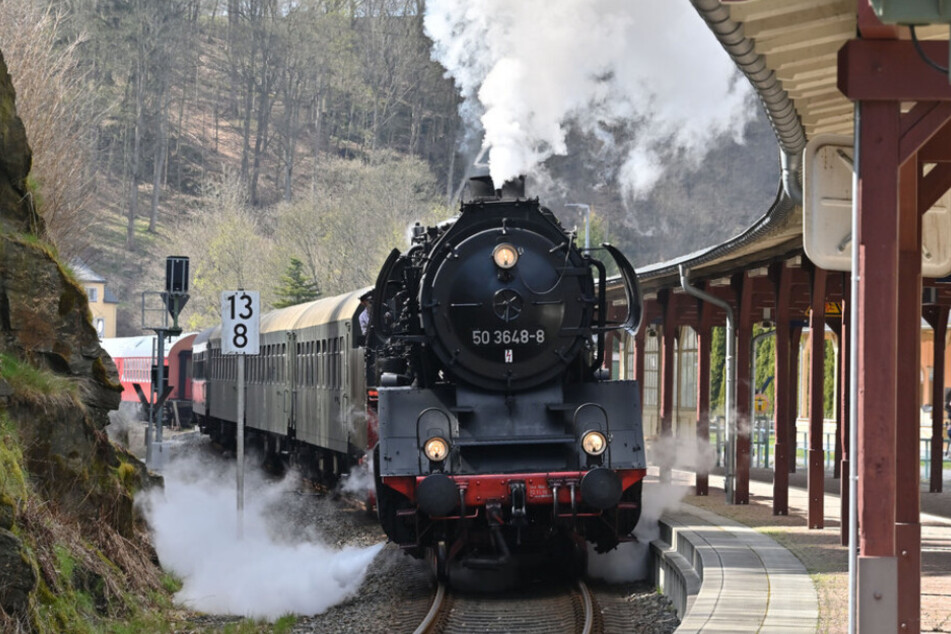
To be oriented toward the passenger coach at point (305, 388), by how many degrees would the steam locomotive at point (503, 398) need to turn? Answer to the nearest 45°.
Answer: approximately 180°

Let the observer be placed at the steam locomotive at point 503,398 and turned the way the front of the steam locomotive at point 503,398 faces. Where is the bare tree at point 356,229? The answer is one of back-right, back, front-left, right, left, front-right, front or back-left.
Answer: back

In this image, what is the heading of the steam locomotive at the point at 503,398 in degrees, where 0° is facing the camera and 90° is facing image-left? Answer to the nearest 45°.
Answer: approximately 0°

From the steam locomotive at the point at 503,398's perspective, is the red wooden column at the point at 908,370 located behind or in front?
in front
